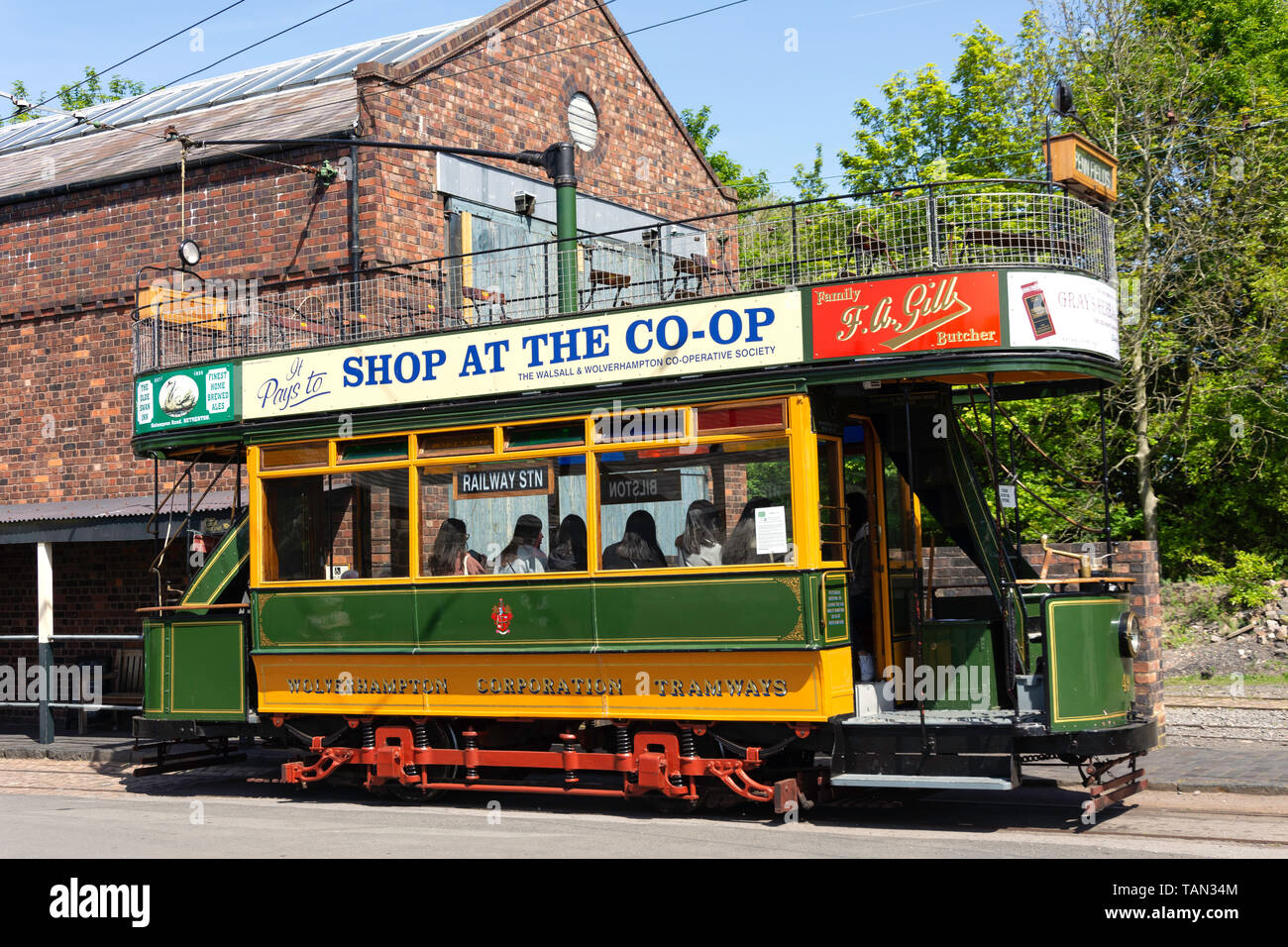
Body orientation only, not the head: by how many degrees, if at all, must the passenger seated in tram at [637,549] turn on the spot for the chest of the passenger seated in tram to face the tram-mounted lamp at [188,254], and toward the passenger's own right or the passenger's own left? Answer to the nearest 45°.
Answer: approximately 45° to the passenger's own left

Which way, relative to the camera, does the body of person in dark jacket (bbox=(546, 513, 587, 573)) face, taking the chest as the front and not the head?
away from the camera

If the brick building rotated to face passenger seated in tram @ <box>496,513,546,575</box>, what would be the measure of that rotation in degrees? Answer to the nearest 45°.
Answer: approximately 45° to its right

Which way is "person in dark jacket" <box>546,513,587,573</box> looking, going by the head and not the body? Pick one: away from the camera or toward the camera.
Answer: away from the camera

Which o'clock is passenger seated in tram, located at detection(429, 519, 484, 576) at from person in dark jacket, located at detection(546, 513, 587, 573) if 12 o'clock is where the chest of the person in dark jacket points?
The passenger seated in tram is roughly at 10 o'clock from the person in dark jacket.

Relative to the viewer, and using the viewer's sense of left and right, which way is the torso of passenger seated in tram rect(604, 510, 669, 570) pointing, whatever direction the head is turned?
facing away from the viewer

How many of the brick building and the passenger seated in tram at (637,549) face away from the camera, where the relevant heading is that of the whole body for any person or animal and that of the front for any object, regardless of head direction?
1

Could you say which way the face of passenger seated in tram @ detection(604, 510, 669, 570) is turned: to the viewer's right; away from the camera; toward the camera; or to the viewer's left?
away from the camera

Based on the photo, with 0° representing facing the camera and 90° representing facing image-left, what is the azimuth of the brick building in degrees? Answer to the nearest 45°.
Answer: approximately 315°

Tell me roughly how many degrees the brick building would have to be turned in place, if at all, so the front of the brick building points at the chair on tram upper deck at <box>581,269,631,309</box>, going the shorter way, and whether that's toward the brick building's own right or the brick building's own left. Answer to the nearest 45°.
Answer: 0° — it already faces it
